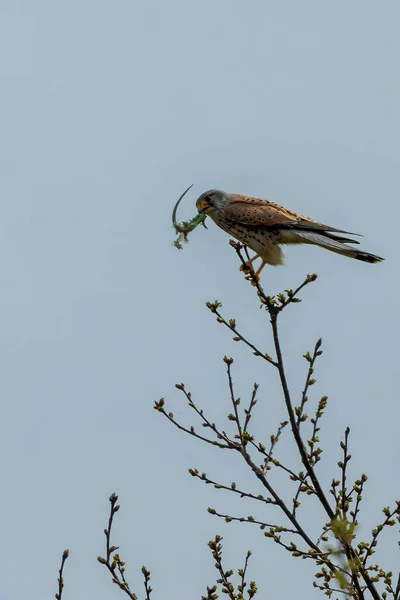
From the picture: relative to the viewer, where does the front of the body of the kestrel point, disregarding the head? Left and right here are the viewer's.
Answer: facing to the left of the viewer
